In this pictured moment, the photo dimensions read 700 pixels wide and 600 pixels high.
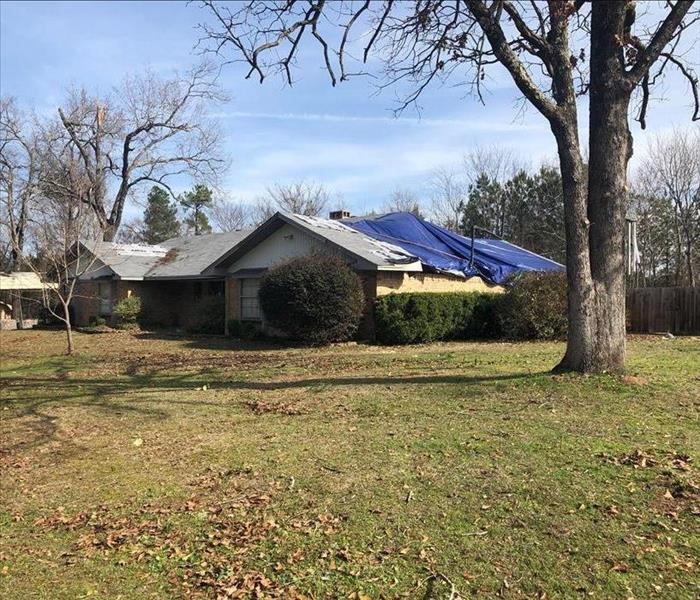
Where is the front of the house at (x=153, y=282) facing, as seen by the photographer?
facing the viewer and to the left of the viewer

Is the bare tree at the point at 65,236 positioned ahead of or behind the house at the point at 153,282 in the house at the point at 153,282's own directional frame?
ahead

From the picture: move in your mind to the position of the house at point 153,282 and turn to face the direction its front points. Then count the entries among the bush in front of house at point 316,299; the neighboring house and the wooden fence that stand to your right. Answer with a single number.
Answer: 1

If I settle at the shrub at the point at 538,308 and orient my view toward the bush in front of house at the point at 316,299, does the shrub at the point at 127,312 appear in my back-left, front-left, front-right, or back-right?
front-right

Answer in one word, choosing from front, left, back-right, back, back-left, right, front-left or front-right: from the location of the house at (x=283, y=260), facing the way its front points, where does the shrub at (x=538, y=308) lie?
left

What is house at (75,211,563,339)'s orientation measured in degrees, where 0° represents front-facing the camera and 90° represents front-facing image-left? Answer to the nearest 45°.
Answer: approximately 45°

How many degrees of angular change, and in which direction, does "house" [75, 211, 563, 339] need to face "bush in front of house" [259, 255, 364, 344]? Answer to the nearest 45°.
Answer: approximately 45° to its left
